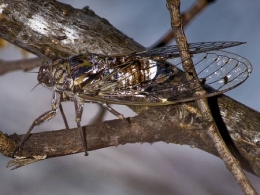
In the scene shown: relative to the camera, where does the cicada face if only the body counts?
to the viewer's left
